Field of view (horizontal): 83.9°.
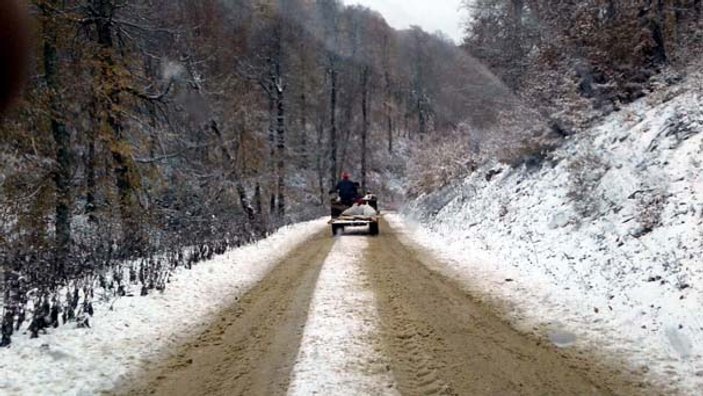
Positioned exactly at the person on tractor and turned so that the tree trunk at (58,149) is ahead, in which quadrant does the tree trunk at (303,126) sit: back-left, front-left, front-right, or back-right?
back-right

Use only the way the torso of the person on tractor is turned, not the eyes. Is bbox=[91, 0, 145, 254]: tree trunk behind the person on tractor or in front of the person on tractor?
behind

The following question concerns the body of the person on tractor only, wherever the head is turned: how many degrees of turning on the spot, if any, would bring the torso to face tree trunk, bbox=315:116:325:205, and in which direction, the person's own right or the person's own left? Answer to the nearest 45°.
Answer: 0° — they already face it

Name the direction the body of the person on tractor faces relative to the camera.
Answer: away from the camera

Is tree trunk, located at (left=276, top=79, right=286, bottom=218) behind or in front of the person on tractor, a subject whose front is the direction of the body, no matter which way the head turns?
in front

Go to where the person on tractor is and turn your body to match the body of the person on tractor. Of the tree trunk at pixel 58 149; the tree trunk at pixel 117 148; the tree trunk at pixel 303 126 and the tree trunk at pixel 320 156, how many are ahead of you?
2

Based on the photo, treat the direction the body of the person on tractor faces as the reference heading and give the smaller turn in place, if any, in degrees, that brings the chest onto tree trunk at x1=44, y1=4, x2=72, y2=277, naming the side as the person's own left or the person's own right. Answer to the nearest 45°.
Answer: approximately 135° to the person's own left

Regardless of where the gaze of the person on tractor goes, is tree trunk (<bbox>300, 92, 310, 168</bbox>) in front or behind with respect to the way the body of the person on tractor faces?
in front

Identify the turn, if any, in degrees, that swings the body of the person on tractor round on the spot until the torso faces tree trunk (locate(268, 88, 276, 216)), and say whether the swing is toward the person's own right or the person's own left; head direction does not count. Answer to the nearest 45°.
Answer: approximately 45° to the person's own left

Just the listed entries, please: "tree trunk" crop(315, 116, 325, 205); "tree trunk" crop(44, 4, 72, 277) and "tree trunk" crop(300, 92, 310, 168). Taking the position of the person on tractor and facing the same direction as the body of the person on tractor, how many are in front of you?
2

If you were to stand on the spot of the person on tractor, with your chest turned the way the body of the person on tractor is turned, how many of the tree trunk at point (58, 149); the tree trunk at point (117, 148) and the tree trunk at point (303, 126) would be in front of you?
1
